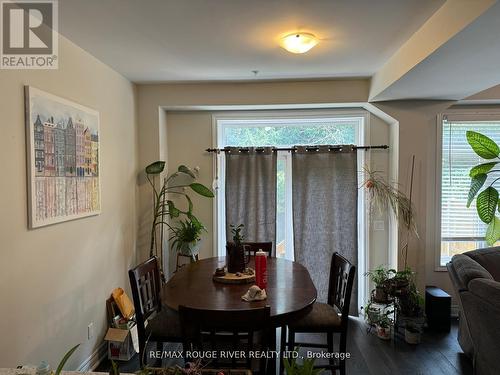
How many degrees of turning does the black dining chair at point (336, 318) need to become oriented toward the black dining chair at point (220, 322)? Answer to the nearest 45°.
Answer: approximately 45° to its left

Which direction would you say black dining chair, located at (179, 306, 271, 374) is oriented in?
away from the camera

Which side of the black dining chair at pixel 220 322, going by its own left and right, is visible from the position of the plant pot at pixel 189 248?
front

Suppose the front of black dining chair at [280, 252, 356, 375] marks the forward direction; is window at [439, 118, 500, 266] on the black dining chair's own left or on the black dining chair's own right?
on the black dining chair's own right

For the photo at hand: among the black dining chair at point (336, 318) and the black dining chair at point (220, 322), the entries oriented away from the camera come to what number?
1

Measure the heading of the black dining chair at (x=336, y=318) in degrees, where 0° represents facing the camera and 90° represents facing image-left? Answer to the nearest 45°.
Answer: approximately 90°

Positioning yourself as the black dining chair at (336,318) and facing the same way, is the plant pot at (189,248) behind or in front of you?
in front

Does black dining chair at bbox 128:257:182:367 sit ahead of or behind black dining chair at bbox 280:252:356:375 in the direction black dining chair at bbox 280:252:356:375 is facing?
ahead

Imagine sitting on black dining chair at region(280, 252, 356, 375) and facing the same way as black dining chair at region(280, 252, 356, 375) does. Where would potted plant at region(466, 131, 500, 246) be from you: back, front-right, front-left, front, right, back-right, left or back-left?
back-right

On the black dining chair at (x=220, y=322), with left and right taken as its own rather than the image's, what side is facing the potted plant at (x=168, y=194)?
front

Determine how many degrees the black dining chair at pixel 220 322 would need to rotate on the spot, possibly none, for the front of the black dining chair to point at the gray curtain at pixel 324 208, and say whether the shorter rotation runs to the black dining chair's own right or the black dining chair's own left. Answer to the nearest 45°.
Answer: approximately 45° to the black dining chair's own right

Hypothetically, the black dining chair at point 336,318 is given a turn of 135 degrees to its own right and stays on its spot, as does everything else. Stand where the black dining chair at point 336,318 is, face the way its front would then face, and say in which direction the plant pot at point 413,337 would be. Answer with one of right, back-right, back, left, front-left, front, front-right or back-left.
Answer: front

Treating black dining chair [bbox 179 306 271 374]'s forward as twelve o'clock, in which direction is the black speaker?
The black speaker is roughly at 2 o'clock from the black dining chair.

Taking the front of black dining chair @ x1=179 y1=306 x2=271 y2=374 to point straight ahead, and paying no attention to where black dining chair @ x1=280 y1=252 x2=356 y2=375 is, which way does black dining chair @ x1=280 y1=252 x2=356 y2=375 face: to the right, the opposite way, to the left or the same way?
to the left
